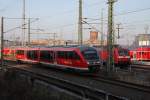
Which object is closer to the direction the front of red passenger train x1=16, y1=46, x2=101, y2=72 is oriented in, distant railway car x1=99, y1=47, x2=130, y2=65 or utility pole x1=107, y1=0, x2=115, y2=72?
the utility pole

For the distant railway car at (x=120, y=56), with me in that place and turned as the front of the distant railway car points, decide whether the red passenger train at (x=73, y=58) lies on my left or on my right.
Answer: on my right

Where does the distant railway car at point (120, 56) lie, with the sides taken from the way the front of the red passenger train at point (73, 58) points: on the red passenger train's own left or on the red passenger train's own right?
on the red passenger train's own left

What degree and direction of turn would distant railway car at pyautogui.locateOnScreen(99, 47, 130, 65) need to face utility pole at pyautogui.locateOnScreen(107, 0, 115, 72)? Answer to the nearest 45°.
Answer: approximately 45° to its right

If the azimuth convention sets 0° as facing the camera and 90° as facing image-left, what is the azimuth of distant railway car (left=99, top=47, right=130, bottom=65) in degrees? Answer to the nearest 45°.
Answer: approximately 315°
